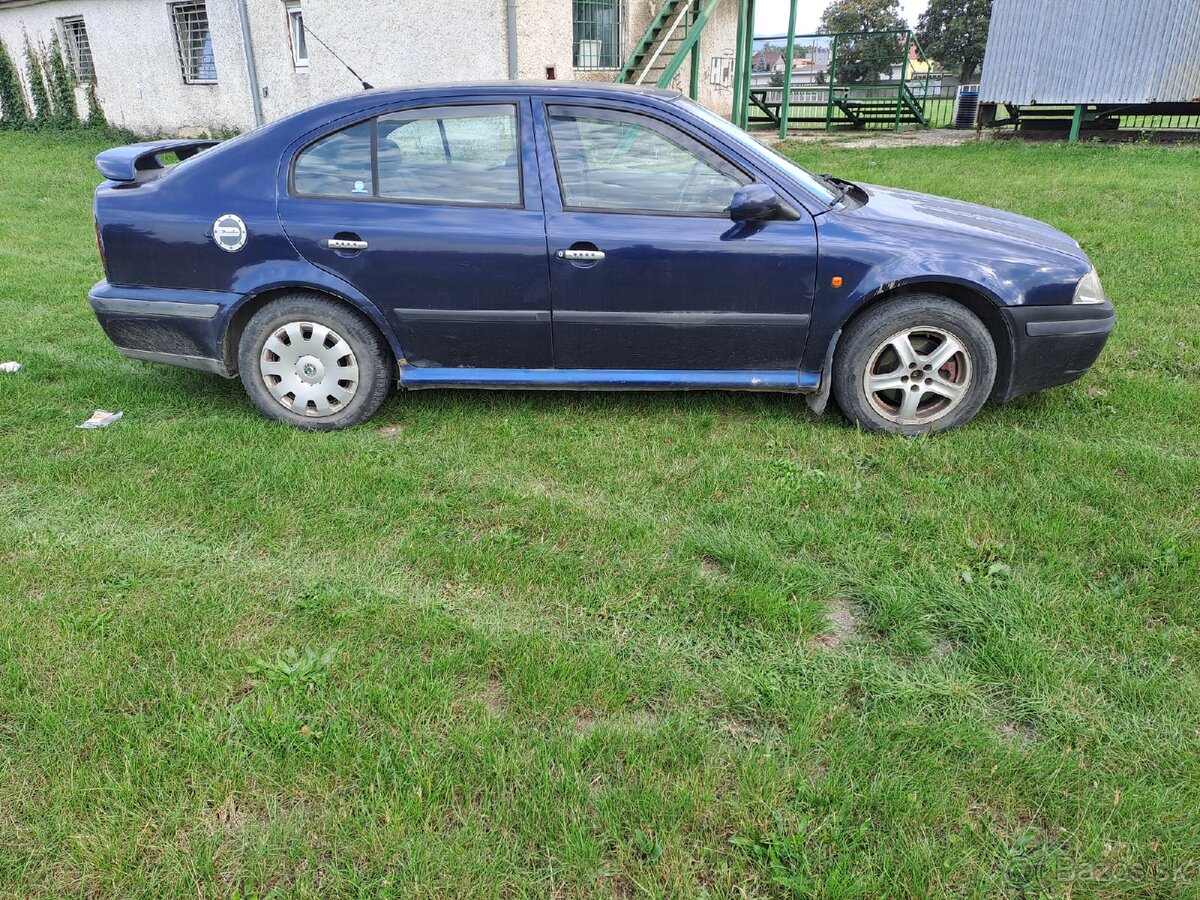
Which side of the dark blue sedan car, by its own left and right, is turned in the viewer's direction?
right

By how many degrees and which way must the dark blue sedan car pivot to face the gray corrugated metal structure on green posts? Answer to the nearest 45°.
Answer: approximately 45° to its left

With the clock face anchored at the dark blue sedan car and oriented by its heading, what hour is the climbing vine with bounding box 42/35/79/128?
The climbing vine is roughly at 8 o'clock from the dark blue sedan car.

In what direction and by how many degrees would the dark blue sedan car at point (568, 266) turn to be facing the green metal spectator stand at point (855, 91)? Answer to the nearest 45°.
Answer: approximately 90° to its left

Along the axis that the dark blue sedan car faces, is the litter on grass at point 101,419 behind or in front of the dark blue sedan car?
behind

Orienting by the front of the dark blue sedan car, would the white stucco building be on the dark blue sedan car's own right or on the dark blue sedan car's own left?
on the dark blue sedan car's own left

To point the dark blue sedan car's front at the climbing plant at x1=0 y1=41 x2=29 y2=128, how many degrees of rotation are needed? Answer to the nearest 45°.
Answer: approximately 135° to its left
